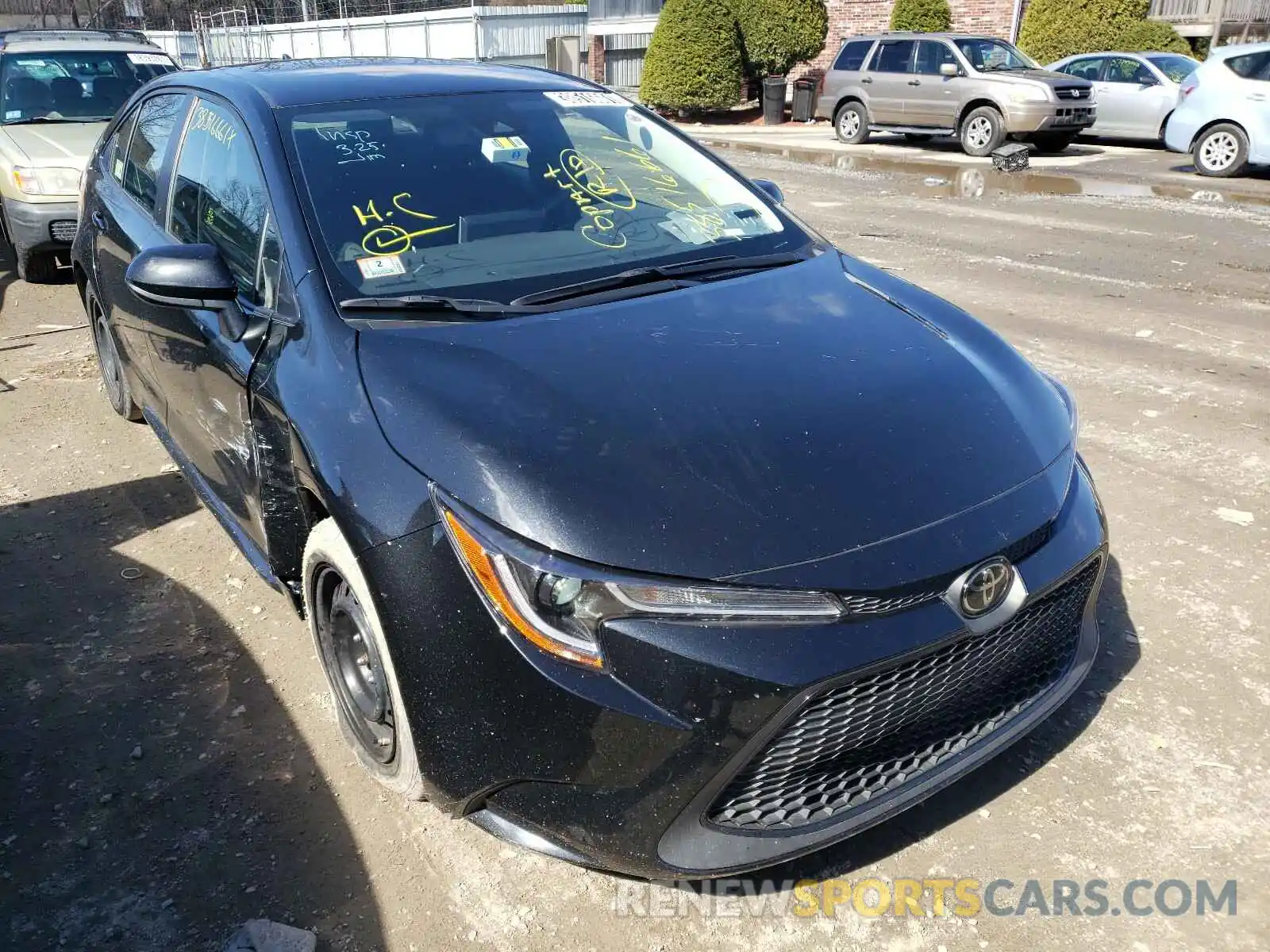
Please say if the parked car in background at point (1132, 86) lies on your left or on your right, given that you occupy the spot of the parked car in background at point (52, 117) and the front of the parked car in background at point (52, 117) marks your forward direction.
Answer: on your left

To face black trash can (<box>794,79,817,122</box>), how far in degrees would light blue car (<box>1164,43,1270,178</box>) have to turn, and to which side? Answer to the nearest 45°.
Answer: approximately 135° to its left

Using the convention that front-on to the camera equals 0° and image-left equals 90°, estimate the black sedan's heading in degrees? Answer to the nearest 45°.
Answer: approximately 315°

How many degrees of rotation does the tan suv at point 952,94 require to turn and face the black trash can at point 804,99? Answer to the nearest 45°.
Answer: approximately 180°

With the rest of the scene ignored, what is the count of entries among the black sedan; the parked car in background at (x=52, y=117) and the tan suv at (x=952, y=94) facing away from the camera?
0

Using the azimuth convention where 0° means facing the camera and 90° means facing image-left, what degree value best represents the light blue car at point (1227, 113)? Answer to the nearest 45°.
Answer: approximately 270°

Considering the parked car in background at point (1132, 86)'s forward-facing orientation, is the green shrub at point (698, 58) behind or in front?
behind

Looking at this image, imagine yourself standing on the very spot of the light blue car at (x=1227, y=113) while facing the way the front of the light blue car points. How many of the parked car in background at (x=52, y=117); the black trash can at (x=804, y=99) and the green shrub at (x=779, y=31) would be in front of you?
0

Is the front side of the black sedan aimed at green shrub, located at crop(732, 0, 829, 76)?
no

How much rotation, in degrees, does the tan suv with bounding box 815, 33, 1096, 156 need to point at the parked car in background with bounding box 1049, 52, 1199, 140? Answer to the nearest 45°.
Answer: approximately 45° to its left

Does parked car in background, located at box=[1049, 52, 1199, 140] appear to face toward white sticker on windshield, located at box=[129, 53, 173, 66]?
no

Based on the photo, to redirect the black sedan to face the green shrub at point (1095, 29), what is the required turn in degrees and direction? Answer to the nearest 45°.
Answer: approximately 90° to its left

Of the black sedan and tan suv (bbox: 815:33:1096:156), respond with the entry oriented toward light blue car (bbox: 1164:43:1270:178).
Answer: the tan suv

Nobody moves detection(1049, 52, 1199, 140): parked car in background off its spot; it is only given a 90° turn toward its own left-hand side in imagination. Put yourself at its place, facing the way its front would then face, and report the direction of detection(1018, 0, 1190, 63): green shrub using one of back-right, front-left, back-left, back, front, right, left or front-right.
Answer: front-left

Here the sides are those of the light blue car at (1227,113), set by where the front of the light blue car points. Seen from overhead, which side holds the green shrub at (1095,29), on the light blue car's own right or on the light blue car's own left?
on the light blue car's own left

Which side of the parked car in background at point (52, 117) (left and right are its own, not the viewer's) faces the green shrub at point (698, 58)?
left

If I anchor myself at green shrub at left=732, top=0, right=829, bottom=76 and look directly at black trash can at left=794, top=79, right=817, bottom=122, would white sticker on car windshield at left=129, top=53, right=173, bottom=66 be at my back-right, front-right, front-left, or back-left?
front-right

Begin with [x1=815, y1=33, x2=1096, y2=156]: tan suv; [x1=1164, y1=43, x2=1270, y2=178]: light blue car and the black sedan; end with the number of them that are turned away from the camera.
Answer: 0

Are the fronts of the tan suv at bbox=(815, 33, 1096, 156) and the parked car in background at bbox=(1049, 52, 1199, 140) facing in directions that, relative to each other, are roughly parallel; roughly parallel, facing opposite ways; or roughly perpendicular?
roughly parallel

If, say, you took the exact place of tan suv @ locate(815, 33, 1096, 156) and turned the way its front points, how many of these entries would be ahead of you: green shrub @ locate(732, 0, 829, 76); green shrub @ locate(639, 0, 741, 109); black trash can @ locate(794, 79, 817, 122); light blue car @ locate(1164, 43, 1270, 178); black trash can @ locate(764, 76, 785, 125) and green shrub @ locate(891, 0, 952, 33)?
1

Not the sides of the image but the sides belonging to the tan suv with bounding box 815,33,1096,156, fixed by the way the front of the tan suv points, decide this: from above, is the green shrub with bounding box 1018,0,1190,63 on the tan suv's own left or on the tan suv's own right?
on the tan suv's own left
